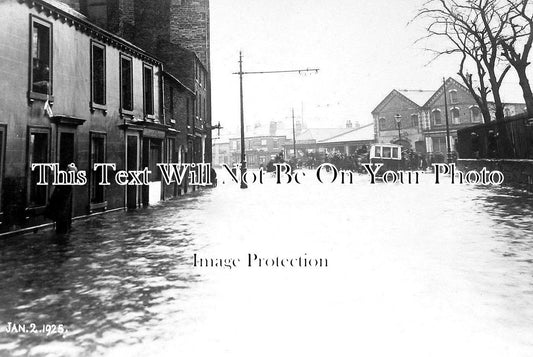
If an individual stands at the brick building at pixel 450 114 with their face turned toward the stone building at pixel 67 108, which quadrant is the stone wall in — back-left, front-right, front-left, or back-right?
front-left

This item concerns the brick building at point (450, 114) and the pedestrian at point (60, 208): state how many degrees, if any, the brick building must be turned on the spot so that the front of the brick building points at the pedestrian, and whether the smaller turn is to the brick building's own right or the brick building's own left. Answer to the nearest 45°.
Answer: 0° — it already faces them

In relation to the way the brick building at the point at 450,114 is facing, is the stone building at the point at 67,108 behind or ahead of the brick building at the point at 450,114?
ahead

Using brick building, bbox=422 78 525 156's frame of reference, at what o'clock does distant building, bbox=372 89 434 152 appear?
The distant building is roughly at 3 o'clock from the brick building.

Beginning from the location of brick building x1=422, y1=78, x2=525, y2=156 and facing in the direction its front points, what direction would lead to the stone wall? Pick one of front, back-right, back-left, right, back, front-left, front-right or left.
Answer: front

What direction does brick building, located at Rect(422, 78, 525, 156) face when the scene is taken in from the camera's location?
facing the viewer
